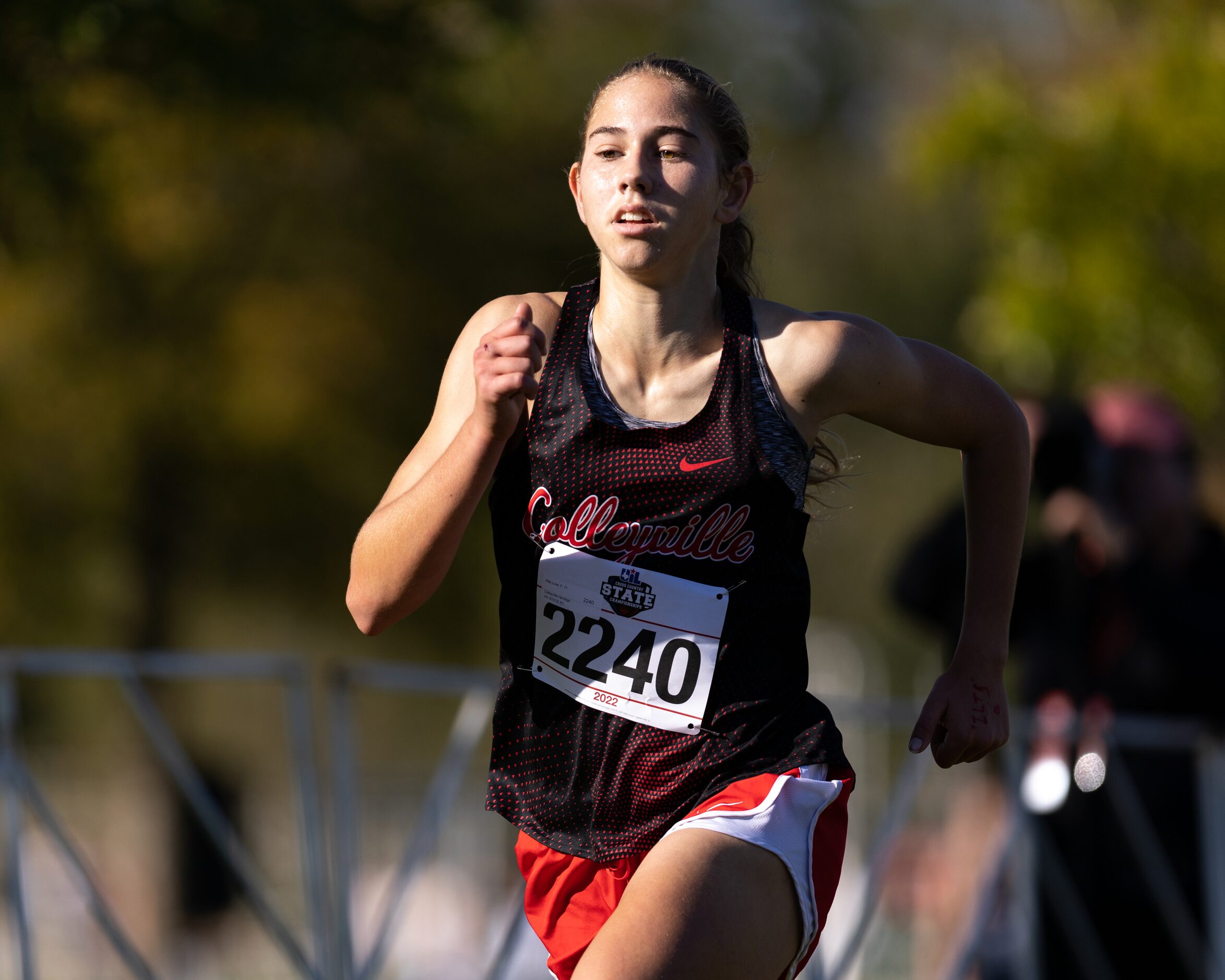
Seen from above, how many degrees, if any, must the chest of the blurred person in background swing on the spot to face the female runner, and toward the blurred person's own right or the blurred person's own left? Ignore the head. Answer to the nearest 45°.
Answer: approximately 45° to the blurred person's own left

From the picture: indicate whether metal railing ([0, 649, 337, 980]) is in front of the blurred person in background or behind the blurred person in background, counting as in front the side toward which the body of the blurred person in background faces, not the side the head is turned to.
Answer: in front

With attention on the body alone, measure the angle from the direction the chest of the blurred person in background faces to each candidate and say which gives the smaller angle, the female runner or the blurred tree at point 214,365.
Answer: the female runner

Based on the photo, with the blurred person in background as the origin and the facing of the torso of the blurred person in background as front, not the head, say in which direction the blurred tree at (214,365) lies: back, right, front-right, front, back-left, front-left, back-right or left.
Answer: right

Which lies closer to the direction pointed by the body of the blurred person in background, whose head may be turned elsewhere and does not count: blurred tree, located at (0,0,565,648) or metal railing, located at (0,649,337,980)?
the metal railing

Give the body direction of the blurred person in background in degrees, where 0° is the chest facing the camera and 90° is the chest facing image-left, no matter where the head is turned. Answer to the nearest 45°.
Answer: approximately 45°
